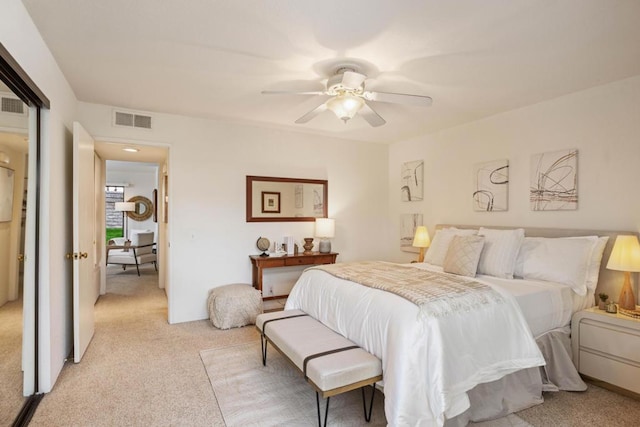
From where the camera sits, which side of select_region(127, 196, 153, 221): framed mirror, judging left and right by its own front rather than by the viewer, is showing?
front

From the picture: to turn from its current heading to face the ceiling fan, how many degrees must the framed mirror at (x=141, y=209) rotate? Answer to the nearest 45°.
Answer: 0° — it already faces it

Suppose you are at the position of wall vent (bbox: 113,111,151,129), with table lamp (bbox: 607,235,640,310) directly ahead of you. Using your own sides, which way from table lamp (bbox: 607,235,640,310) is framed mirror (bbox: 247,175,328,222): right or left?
left

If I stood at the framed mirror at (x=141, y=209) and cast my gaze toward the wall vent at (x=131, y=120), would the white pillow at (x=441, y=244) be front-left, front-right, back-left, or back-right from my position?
front-left

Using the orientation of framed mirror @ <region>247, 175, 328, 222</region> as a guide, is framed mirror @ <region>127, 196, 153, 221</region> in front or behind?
behind

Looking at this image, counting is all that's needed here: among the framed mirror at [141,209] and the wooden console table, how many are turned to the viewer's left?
0

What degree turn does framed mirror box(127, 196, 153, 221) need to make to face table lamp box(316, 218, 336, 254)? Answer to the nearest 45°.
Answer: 0° — it already faces it

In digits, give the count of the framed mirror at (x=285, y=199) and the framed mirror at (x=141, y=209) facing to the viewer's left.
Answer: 0

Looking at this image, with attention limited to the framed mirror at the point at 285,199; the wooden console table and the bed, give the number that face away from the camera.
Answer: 0

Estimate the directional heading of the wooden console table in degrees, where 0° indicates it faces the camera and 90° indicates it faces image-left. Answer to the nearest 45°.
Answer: approximately 315°

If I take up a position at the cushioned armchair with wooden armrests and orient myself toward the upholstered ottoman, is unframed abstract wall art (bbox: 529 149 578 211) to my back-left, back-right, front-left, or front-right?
front-left

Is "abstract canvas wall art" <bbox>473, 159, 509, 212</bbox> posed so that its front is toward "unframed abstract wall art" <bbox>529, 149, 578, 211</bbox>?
no

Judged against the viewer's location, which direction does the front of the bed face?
facing the viewer and to the left of the viewer

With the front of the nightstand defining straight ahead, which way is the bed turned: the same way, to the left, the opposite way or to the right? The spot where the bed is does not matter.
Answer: the same way
